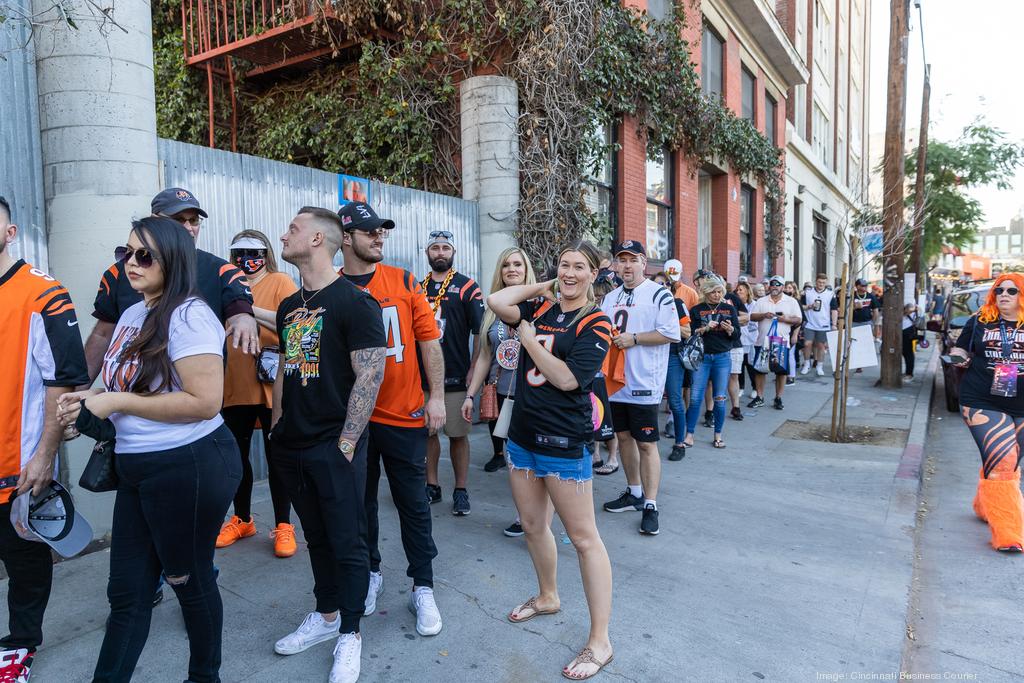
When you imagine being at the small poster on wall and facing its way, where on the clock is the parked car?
The parked car is roughly at 10 o'clock from the small poster on wall.

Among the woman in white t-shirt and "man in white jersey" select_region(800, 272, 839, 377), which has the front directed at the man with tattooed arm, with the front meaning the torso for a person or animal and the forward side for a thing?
the man in white jersey

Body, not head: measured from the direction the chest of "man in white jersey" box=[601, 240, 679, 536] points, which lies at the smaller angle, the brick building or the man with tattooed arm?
the man with tattooed arm

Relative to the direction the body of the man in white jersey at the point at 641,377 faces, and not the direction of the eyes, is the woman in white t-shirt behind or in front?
in front

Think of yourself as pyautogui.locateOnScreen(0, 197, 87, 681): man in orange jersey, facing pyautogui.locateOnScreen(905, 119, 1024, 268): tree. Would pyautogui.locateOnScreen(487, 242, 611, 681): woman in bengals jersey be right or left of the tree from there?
right

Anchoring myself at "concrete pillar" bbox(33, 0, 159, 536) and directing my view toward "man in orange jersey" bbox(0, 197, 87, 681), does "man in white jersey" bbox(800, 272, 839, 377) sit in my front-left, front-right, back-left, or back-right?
back-left

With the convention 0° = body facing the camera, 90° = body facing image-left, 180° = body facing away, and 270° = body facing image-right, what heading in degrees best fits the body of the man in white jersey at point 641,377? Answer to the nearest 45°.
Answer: approximately 45°

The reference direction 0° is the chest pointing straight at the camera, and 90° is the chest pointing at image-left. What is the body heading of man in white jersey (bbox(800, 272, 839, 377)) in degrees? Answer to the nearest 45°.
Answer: approximately 0°

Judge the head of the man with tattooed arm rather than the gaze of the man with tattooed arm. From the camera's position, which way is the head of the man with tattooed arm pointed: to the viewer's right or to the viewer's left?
to the viewer's left

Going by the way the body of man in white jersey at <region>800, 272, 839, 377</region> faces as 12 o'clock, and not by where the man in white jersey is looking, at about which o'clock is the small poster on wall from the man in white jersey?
The small poster on wall is roughly at 1 o'clock from the man in white jersey.

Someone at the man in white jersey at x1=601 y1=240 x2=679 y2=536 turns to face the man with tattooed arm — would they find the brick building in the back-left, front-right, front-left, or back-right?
back-right
